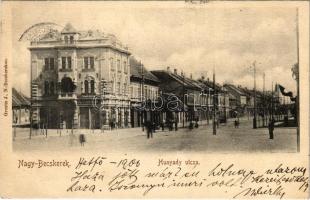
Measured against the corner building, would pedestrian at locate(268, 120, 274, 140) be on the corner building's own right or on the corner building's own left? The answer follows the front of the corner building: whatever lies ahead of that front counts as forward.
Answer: on the corner building's own left

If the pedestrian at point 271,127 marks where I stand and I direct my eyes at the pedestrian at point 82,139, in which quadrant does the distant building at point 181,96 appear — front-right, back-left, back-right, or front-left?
front-right

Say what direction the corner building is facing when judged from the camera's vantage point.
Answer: facing the viewer

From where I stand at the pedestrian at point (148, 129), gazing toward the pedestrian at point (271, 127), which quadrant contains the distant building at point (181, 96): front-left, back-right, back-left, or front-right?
front-left

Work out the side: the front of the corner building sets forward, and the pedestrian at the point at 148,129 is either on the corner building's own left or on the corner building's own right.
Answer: on the corner building's own left

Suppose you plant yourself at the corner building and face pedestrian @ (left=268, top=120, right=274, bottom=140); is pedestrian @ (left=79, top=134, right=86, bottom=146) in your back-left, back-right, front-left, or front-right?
front-right

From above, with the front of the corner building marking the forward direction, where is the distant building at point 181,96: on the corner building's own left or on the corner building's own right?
on the corner building's own left

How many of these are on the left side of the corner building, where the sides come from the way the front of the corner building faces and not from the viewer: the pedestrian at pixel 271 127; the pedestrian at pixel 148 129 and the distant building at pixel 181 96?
3
